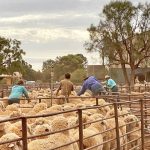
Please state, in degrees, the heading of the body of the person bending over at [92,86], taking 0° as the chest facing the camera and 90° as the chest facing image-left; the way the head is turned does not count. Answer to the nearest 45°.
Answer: approximately 90°

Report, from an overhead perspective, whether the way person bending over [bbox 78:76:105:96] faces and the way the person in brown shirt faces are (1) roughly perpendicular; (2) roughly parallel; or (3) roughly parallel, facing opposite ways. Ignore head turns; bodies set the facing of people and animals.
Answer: roughly perpendicular

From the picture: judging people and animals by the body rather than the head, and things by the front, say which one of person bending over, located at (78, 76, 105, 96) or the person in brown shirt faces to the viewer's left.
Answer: the person bending over

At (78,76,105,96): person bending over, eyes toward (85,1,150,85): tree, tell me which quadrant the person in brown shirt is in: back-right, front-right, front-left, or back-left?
back-left

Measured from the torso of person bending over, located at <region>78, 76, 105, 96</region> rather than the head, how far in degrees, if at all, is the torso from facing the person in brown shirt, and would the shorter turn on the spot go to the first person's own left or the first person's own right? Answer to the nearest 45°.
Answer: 0° — they already face them
